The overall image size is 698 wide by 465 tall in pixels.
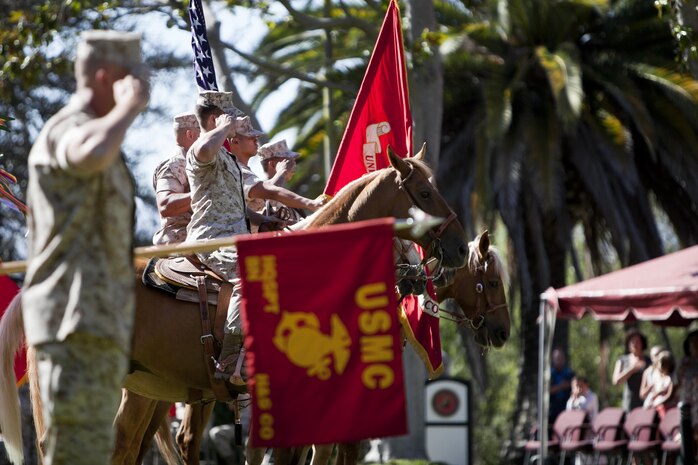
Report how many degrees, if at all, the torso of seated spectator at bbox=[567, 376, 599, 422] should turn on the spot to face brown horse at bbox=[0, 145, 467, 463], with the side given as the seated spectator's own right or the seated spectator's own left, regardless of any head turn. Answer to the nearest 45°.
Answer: approximately 45° to the seated spectator's own left

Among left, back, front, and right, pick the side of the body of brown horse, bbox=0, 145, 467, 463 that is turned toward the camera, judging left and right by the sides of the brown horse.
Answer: right

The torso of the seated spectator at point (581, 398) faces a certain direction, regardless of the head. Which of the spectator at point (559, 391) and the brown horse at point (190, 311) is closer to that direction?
the brown horse

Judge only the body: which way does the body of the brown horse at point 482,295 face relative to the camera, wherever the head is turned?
to the viewer's right

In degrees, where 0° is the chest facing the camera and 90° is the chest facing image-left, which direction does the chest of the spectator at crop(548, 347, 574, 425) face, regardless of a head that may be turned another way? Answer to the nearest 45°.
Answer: approximately 45°

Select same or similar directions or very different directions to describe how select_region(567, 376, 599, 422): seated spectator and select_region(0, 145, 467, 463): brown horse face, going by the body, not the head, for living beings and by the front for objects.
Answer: very different directions

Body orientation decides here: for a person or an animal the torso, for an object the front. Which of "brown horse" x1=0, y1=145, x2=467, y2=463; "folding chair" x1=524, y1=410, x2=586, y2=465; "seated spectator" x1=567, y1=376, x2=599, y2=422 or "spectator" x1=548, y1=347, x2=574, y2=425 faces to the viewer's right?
the brown horse

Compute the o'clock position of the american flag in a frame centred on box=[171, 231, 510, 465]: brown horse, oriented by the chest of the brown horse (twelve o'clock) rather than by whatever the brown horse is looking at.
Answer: The american flag is roughly at 6 o'clock from the brown horse.

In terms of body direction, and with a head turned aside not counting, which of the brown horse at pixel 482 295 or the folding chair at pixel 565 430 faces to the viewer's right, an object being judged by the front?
the brown horse

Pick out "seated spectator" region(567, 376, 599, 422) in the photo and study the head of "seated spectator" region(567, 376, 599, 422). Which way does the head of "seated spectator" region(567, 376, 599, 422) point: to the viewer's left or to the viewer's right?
to the viewer's left
